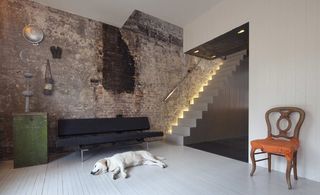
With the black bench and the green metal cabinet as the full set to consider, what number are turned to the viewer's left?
0

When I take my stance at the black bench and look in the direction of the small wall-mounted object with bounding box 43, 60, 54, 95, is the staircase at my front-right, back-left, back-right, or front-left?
back-right

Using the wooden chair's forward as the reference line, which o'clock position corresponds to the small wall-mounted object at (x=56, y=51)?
The small wall-mounted object is roughly at 1 o'clock from the wooden chair.

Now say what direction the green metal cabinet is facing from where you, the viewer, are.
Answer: facing the viewer and to the right of the viewer

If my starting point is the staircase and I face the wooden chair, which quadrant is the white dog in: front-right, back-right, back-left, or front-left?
front-right

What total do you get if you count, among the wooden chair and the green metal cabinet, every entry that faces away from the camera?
0

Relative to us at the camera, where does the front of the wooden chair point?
facing the viewer and to the left of the viewer

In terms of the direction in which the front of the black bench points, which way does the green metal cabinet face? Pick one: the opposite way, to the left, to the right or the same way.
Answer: the same way
